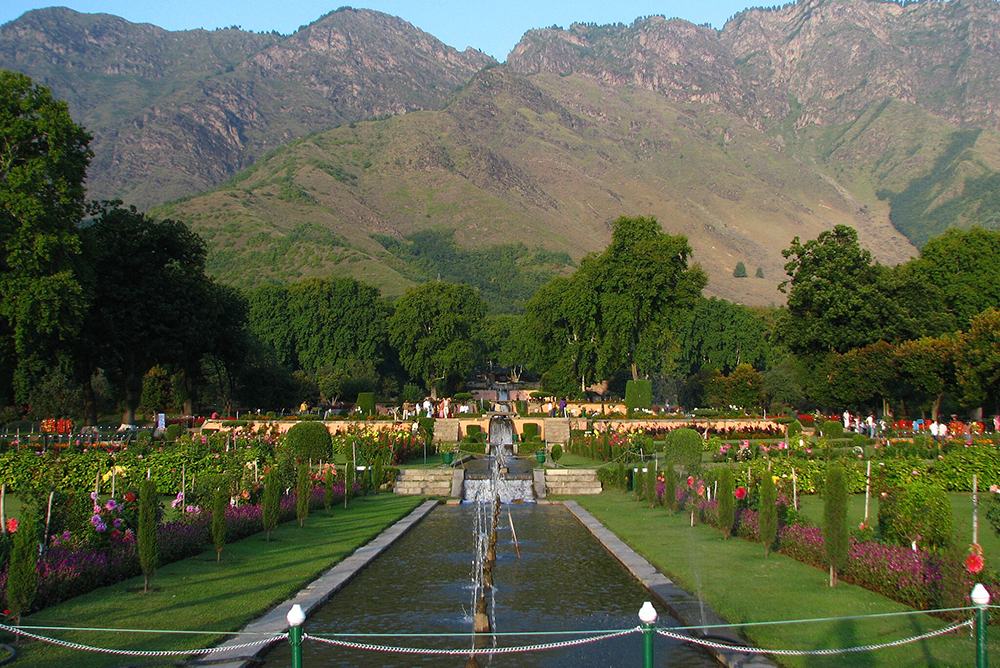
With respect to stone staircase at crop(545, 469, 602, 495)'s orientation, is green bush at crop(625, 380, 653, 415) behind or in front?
behind

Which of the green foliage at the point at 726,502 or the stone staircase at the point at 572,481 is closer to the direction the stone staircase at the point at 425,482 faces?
the green foliage

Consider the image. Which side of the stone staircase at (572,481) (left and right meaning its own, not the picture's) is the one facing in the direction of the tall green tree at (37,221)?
right

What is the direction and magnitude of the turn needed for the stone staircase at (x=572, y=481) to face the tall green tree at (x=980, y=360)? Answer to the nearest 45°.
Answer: approximately 135° to its left

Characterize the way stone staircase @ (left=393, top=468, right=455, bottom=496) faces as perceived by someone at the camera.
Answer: facing the viewer

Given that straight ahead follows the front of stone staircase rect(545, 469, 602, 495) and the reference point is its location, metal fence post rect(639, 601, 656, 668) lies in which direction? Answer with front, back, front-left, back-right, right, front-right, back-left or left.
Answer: front

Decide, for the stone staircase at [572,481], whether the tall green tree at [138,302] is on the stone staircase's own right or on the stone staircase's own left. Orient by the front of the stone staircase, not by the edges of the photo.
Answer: on the stone staircase's own right

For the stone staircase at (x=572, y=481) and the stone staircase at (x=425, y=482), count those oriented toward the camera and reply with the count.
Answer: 2

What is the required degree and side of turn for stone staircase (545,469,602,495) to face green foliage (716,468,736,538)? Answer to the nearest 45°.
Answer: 0° — it already faces it

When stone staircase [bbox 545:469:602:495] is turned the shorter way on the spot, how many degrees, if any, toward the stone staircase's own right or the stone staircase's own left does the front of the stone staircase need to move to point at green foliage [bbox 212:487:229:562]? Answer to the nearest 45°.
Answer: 0° — it already faces it

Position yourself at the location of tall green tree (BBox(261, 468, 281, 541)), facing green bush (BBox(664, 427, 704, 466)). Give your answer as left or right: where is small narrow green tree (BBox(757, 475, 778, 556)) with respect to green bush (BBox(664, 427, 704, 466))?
right

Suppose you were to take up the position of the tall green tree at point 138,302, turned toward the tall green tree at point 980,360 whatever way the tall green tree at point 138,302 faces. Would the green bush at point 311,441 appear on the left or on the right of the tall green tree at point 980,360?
right

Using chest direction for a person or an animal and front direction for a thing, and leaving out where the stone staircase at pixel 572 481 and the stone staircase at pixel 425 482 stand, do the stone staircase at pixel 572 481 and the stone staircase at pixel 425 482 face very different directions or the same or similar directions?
same or similar directions

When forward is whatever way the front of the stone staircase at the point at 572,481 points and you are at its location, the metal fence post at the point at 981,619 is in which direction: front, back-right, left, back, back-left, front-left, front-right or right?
front

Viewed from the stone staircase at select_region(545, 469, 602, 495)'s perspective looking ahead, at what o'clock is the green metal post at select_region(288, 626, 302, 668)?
The green metal post is roughly at 12 o'clock from the stone staircase.

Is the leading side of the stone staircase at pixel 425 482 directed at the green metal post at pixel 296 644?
yes

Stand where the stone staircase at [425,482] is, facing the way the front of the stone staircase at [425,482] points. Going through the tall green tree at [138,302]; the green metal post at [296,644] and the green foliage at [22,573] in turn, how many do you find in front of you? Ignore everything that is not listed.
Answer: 2

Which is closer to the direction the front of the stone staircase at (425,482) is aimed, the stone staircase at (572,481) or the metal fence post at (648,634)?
the metal fence post

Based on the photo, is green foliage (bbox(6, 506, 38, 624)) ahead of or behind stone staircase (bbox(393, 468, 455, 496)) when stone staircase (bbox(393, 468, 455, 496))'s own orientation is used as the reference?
ahead

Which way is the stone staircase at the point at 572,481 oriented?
toward the camera
